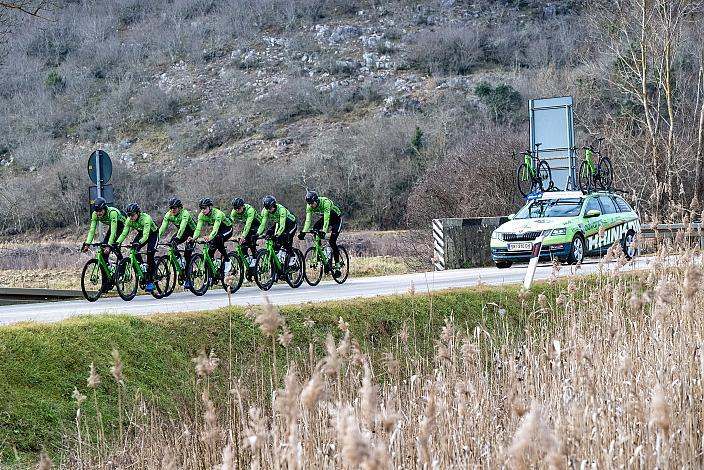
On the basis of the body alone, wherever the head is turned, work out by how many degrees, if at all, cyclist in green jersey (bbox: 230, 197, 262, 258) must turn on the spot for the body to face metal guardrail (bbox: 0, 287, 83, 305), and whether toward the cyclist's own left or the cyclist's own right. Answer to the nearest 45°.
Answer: approximately 45° to the cyclist's own right

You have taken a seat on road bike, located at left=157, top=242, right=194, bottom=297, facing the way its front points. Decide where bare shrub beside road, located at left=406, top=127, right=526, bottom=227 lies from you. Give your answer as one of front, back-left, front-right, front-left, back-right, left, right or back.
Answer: back

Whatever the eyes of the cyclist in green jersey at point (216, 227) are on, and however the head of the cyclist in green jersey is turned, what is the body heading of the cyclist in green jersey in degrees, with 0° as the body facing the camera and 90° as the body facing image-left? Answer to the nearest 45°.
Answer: approximately 45°

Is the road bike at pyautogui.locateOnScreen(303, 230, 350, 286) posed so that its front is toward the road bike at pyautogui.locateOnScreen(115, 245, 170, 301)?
yes

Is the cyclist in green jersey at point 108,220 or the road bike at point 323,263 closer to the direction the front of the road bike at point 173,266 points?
the cyclist in green jersey

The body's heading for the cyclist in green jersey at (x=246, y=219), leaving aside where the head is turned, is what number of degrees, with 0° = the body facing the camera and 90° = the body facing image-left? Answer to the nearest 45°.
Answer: approximately 45°

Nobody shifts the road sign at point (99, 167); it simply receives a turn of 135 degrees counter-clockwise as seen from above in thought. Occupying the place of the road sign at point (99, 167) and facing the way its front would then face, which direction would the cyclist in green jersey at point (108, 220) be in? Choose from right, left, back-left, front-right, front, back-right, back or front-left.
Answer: left
